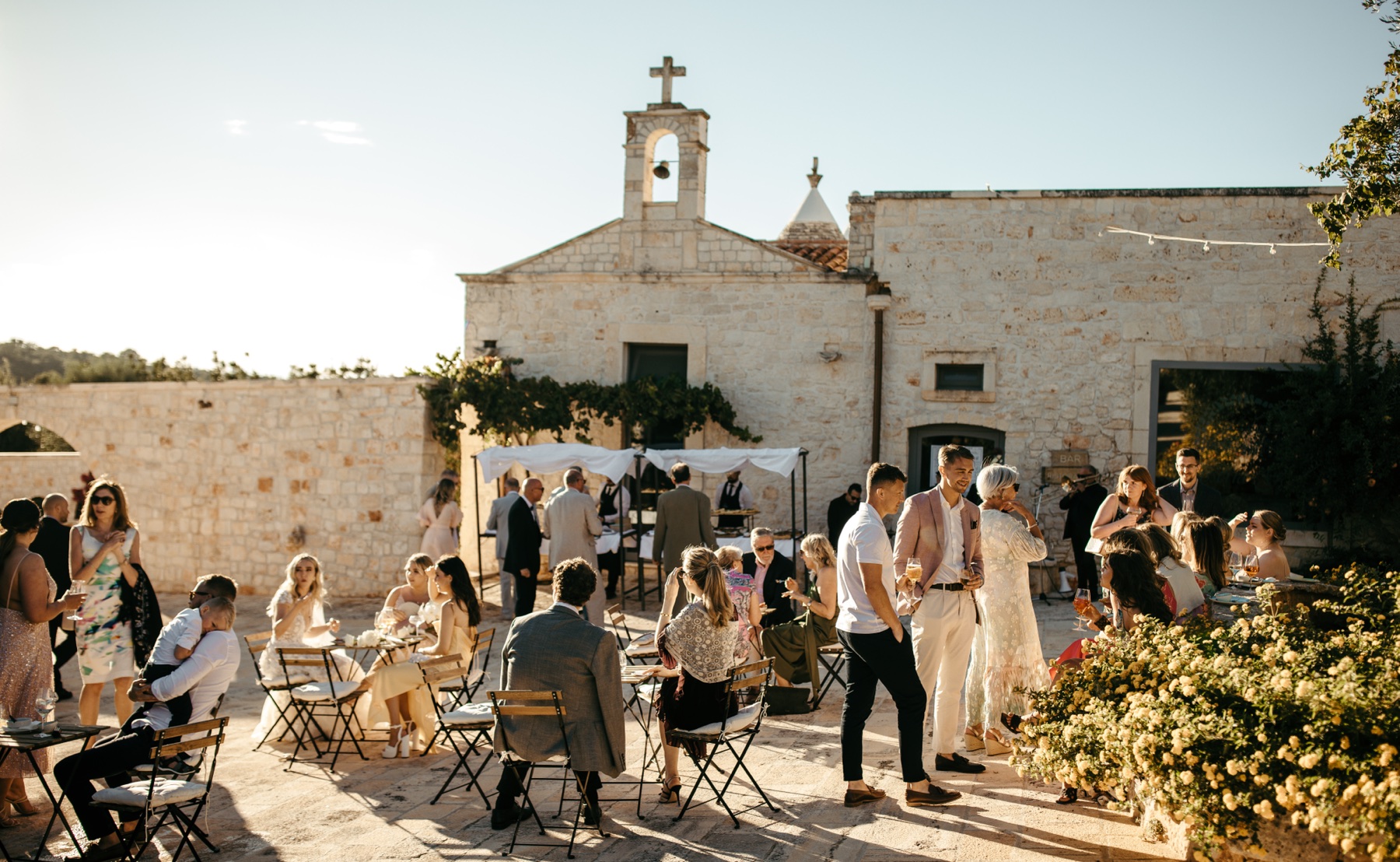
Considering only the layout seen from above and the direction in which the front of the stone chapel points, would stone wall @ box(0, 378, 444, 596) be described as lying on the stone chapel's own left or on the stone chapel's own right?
on the stone chapel's own right

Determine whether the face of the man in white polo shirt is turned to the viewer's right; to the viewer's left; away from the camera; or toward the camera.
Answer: to the viewer's right

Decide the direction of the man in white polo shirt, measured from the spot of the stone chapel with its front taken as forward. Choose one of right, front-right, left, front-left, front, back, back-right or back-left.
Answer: front

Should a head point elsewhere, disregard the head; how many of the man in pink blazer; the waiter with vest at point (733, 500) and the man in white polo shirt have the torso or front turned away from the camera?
0

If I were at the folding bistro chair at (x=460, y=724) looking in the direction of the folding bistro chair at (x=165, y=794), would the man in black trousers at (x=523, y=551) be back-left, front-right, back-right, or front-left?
back-right

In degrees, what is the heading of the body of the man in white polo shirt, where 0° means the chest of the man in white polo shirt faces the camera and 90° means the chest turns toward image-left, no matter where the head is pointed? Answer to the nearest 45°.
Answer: approximately 270°

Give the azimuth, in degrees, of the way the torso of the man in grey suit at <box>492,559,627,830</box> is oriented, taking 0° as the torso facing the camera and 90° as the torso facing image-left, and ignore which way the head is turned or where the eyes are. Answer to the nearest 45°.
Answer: approximately 180°

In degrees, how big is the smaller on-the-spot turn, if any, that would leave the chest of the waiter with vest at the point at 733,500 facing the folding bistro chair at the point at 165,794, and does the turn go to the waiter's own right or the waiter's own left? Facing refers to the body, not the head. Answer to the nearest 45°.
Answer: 0° — they already face it

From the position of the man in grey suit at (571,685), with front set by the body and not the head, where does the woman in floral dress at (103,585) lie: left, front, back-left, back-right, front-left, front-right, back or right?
front-left

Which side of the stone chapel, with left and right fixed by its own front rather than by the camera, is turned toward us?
front
